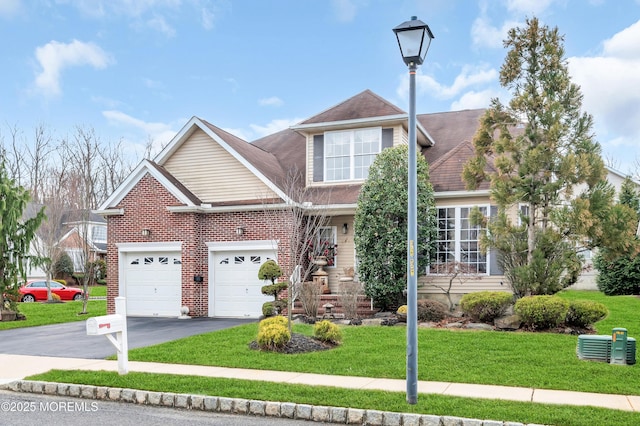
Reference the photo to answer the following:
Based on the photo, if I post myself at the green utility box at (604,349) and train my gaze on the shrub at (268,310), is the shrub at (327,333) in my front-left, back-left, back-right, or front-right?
front-left
